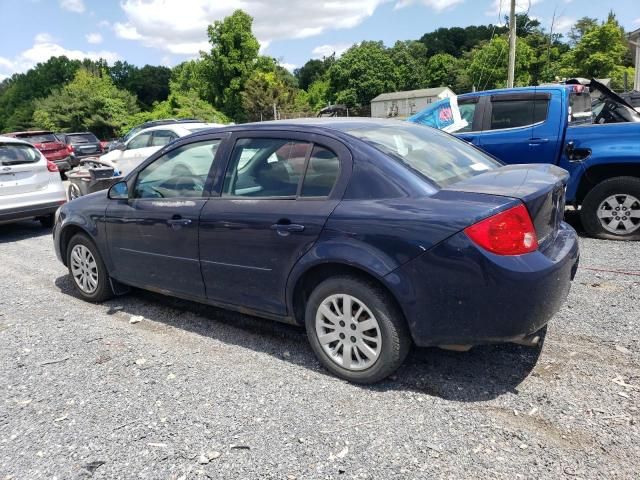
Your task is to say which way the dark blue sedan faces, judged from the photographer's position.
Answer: facing away from the viewer and to the left of the viewer

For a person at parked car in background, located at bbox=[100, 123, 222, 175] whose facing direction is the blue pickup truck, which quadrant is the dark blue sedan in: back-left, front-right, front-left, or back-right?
front-right

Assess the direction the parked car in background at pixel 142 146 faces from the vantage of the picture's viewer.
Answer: facing the viewer and to the left of the viewer

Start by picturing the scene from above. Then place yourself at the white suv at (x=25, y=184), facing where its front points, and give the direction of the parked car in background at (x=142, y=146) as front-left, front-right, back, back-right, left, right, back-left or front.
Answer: front-right

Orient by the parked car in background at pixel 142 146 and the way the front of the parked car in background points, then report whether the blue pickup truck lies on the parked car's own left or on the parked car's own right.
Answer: on the parked car's own left

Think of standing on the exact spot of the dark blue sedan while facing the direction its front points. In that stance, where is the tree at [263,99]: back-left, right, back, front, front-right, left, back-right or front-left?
front-right

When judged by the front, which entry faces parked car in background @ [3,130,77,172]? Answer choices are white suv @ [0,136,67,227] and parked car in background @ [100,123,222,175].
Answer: the white suv

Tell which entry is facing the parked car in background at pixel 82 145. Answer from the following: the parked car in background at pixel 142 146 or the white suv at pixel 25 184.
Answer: the white suv

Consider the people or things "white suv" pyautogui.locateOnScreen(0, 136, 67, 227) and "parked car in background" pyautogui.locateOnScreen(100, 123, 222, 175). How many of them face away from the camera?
1

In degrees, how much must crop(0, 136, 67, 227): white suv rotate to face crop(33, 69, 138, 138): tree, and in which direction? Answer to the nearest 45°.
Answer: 0° — it already faces it

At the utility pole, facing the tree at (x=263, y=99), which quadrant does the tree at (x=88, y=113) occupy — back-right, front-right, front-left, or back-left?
front-left

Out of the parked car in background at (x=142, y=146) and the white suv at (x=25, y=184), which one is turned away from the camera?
the white suv

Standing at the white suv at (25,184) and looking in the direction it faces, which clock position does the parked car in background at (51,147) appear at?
The parked car in background is roughly at 12 o'clock from the white suv.

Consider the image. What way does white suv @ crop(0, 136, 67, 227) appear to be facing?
away from the camera

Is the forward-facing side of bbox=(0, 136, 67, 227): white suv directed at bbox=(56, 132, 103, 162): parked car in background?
yes

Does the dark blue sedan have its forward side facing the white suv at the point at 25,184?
yes

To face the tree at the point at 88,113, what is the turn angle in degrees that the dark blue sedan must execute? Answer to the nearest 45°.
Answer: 0° — it already faces it
